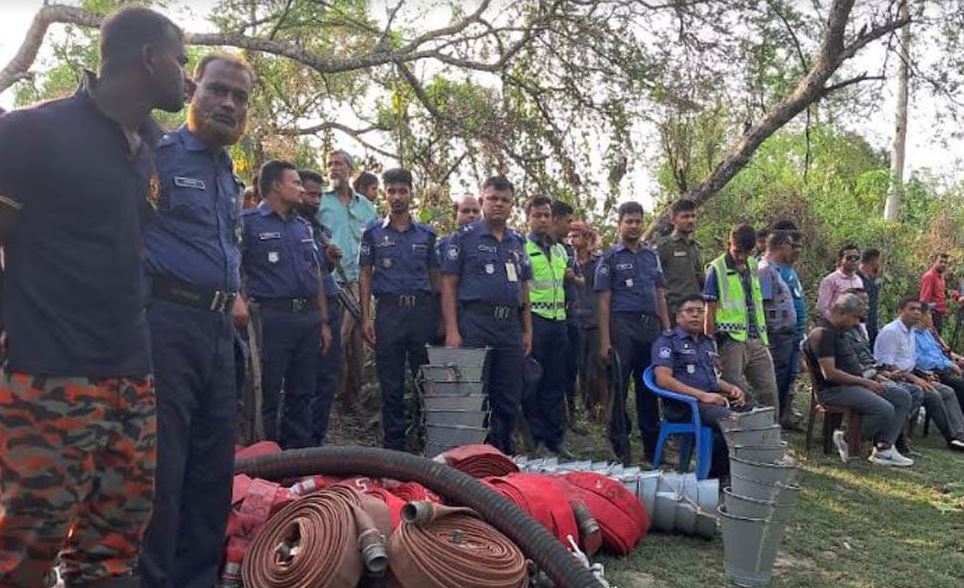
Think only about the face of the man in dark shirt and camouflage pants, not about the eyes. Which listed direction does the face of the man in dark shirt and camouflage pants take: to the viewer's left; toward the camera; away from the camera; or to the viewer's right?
to the viewer's right

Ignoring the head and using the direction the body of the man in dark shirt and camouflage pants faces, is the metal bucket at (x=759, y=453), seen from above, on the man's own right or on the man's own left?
on the man's own left

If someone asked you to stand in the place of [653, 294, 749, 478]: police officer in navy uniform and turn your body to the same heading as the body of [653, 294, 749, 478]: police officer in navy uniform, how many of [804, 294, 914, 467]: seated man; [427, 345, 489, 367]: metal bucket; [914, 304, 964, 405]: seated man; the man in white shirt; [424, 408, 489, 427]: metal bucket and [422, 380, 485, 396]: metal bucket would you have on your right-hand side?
3

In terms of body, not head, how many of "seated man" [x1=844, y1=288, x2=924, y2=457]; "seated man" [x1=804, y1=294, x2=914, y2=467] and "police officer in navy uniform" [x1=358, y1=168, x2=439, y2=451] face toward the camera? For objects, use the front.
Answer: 1

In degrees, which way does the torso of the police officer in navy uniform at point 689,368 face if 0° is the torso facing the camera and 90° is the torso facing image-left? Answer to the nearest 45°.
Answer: approximately 315°

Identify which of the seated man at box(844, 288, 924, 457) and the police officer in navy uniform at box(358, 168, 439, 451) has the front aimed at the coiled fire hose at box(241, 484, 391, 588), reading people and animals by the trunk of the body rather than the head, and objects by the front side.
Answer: the police officer in navy uniform

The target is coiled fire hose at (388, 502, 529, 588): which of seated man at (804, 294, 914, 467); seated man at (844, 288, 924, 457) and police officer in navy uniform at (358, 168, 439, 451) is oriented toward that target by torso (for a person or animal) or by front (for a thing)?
the police officer in navy uniform

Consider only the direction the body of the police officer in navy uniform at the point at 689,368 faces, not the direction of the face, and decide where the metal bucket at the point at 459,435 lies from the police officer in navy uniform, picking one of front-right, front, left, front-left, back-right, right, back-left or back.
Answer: right

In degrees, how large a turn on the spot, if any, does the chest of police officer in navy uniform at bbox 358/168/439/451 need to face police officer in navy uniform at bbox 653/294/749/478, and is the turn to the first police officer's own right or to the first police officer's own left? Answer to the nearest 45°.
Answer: approximately 90° to the first police officer's own left
